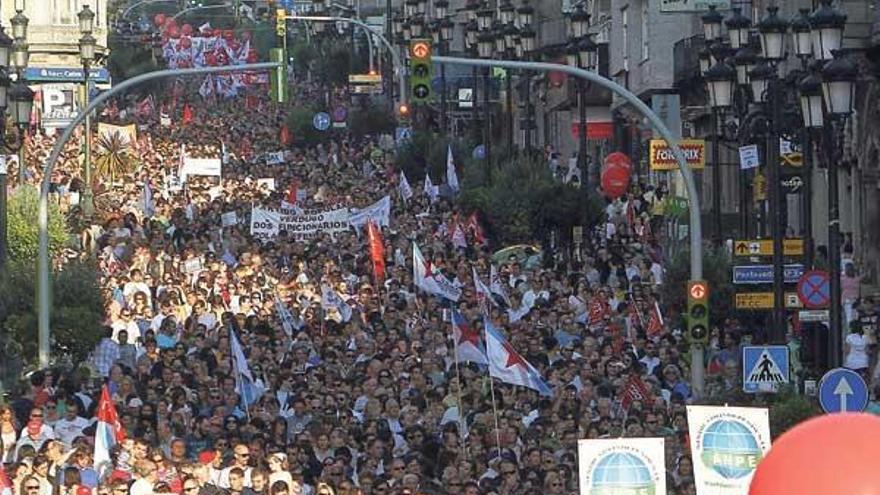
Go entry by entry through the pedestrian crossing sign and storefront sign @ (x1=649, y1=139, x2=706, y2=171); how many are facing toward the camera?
2

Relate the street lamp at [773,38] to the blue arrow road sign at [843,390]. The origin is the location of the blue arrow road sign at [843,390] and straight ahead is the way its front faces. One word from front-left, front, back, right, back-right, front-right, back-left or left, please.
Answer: back

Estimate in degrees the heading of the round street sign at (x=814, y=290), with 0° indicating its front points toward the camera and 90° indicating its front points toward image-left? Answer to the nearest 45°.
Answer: approximately 0°

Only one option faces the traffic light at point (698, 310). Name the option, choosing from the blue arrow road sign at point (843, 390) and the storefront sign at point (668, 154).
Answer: the storefront sign

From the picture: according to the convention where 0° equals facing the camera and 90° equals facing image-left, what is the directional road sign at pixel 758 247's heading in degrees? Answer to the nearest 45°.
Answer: approximately 0°
